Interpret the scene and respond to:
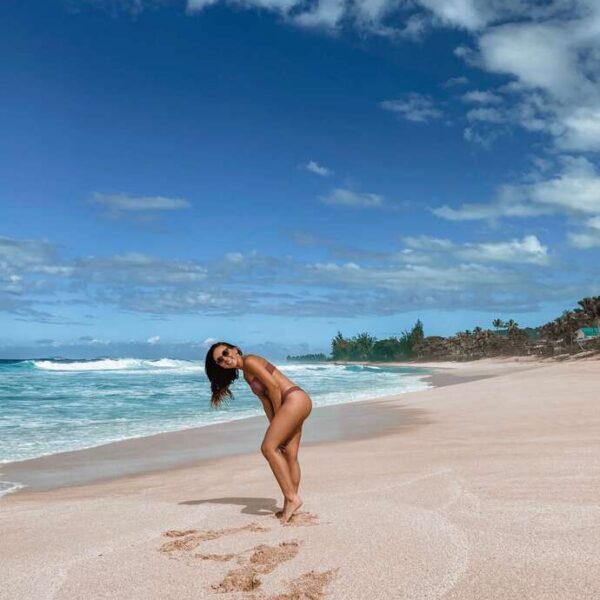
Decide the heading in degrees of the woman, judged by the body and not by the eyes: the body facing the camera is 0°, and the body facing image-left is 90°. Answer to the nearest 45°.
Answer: approximately 90°
